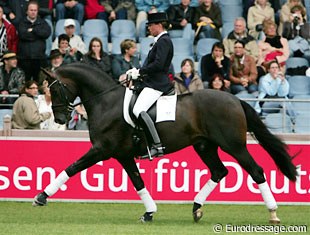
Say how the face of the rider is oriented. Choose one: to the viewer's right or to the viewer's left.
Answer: to the viewer's left

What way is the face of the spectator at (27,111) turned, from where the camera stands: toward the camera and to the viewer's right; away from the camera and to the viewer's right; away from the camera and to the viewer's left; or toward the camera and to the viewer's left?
toward the camera and to the viewer's right

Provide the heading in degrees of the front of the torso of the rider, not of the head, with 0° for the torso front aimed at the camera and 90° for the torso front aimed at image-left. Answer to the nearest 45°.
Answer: approximately 90°

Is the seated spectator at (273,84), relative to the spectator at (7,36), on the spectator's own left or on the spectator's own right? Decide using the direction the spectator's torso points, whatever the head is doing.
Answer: on the spectator's own left

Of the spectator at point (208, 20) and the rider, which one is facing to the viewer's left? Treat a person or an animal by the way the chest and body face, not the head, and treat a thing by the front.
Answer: the rider

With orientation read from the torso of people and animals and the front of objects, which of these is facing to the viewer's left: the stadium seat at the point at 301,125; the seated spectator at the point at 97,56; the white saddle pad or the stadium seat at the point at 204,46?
the white saddle pad

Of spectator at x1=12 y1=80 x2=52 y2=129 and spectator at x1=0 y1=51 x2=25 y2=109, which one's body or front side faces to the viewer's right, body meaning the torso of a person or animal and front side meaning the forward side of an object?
spectator at x1=12 y1=80 x2=52 y2=129

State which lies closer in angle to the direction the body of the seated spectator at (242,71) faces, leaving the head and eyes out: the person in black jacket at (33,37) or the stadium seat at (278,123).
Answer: the stadium seat

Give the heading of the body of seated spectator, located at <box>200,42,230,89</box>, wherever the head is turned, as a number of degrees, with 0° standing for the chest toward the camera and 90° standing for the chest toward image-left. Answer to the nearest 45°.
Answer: approximately 0°

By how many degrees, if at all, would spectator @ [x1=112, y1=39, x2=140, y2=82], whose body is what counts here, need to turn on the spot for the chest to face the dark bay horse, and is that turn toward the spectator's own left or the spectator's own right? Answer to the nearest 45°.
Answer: approximately 45° to the spectator's own right
